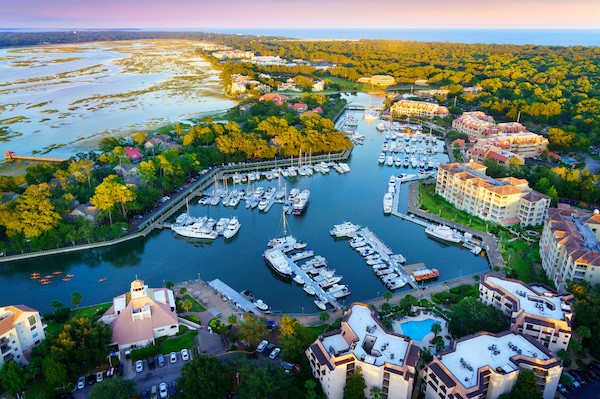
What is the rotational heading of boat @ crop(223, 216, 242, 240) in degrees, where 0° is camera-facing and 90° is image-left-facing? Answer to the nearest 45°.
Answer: approximately 45°

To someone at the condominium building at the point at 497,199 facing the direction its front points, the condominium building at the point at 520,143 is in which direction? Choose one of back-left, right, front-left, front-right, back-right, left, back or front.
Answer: back-right

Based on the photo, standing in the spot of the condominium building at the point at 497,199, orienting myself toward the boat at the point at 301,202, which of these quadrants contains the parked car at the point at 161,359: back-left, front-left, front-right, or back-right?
front-left

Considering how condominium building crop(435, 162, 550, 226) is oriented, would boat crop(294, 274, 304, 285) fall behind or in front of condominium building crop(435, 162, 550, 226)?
in front

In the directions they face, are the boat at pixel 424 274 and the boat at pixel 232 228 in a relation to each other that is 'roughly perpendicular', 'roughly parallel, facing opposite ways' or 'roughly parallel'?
roughly perpendicular

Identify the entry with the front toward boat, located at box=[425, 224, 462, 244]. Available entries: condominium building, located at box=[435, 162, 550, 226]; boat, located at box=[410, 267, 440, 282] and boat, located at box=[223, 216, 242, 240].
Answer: the condominium building

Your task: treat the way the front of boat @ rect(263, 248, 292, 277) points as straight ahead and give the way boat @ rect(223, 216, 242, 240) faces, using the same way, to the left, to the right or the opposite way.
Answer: to the right

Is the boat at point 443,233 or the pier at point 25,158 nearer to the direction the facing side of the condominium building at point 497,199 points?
the boat

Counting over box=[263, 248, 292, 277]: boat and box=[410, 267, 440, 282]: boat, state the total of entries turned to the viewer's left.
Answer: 1

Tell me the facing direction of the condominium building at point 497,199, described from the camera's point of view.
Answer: facing the viewer and to the left of the viewer
